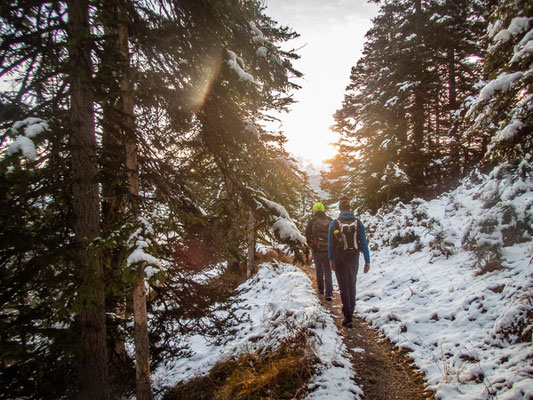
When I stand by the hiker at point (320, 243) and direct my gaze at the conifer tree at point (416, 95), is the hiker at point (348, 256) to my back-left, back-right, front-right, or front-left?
back-right

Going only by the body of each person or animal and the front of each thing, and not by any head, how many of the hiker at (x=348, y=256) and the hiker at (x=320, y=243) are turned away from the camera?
2

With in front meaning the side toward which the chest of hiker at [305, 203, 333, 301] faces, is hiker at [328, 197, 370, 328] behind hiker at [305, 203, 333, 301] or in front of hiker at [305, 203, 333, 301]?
behind

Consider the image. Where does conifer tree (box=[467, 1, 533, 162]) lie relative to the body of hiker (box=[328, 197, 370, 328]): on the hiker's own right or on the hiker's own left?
on the hiker's own right

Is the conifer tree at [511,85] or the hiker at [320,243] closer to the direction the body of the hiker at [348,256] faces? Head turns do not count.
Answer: the hiker

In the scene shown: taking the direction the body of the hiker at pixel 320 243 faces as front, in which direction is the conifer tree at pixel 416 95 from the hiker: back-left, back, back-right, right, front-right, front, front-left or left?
front-right

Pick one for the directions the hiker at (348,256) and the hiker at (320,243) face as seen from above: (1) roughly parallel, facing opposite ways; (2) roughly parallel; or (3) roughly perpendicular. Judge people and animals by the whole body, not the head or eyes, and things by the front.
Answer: roughly parallel

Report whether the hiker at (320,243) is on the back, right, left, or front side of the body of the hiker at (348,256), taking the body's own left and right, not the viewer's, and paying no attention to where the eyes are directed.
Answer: front

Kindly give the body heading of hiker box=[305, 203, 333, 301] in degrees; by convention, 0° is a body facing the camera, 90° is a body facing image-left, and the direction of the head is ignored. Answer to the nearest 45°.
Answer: approximately 180°

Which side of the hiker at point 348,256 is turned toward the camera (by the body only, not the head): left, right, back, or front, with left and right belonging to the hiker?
back

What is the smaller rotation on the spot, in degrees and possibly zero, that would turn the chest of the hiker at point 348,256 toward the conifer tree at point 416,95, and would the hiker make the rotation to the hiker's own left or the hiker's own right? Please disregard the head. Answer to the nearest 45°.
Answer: approximately 45° to the hiker's own right
